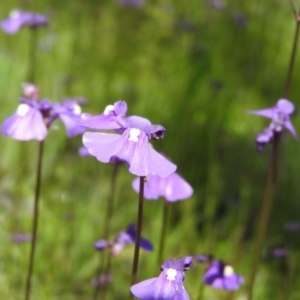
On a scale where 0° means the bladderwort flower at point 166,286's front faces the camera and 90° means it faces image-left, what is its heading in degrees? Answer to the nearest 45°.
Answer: approximately 0°

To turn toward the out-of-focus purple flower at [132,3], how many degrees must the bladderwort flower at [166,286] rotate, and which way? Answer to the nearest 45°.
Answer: approximately 180°

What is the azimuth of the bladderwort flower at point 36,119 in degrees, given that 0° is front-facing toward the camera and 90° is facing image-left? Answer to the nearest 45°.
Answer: approximately 45°

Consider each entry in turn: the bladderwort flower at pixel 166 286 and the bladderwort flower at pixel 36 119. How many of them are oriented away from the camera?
0
